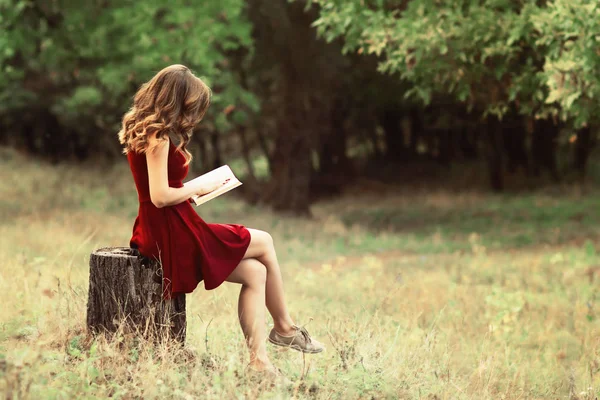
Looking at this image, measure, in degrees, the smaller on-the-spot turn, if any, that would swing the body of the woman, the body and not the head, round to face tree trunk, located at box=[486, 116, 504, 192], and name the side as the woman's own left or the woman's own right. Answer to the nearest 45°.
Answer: approximately 45° to the woman's own left

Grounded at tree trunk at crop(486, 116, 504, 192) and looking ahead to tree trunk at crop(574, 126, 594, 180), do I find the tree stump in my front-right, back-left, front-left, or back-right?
back-right

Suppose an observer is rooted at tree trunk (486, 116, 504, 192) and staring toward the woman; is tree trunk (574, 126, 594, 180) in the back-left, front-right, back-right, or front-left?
back-left

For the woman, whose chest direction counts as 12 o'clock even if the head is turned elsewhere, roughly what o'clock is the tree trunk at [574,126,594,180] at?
The tree trunk is roughly at 10 o'clock from the woman.

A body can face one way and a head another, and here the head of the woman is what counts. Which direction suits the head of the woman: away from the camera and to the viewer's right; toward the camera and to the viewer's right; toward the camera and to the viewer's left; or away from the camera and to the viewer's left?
away from the camera and to the viewer's right

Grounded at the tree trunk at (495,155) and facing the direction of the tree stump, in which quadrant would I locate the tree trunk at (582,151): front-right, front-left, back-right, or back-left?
back-left

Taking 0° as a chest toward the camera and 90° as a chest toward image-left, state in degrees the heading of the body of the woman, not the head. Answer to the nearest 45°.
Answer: approximately 270°
